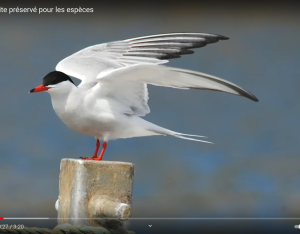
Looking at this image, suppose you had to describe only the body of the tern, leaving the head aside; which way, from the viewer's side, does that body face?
to the viewer's left
